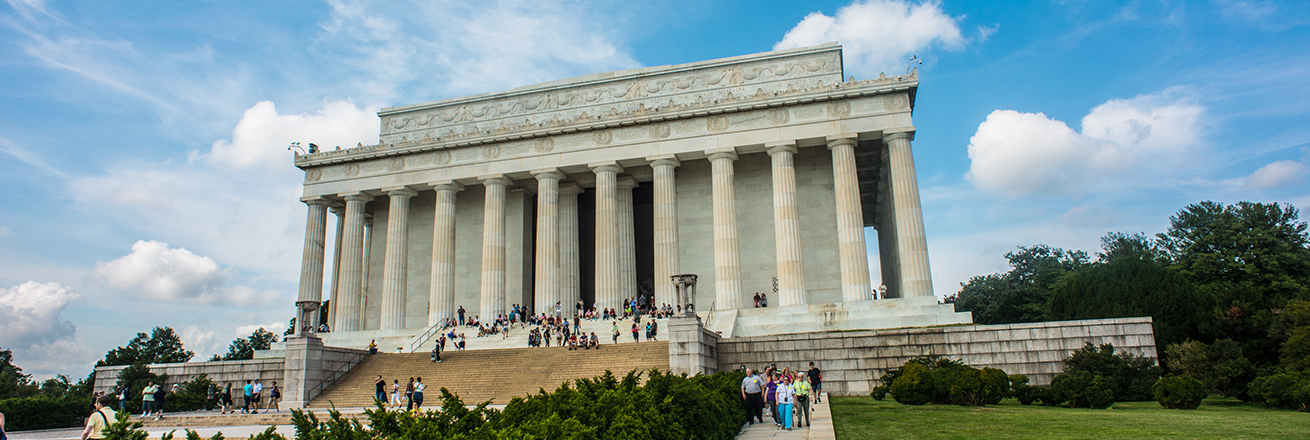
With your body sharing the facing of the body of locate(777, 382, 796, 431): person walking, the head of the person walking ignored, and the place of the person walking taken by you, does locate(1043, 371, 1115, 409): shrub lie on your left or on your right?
on your left

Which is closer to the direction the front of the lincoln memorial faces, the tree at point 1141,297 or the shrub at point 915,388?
the shrub

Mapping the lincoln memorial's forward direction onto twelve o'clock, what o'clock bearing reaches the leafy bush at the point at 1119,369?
The leafy bush is roughly at 9 o'clock from the lincoln memorial.

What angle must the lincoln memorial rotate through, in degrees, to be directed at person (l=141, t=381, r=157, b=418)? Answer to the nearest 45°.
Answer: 0° — it already faces them

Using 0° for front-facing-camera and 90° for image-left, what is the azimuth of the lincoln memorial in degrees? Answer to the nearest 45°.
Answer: approximately 45°

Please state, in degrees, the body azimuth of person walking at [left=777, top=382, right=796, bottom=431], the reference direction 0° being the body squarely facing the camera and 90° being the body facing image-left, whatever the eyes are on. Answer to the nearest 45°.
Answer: approximately 0°

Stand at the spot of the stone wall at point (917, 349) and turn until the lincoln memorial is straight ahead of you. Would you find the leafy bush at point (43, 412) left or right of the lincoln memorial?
left

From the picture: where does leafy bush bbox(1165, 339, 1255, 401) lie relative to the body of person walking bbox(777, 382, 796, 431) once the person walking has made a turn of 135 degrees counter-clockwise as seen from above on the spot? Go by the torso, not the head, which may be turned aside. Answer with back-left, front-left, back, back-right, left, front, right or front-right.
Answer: front

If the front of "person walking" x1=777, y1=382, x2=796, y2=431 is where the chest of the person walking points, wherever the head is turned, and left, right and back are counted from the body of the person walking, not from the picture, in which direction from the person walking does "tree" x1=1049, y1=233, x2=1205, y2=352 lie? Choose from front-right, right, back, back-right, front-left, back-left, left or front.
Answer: back-left

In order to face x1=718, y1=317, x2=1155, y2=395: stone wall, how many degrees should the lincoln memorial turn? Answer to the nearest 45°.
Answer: approximately 90° to its left

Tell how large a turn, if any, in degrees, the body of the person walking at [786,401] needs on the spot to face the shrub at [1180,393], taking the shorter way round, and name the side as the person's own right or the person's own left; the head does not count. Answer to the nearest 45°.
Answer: approximately 135° to the person's own left

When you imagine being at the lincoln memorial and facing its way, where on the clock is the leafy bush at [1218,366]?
The leafy bush is roughly at 9 o'clock from the lincoln memorial.

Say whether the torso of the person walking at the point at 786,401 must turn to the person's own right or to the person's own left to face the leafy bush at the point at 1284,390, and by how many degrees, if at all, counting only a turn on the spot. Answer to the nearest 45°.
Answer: approximately 135° to the person's own left
